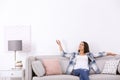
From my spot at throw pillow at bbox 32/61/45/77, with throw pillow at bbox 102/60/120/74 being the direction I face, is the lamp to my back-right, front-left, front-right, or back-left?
back-left

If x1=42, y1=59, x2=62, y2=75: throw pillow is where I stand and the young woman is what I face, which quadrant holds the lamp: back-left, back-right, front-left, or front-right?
back-left

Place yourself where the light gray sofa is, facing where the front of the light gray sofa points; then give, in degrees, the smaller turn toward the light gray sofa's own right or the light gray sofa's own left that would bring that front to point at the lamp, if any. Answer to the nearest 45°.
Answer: approximately 90° to the light gray sofa's own right

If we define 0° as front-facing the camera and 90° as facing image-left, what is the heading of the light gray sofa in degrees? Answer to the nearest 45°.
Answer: approximately 0°
